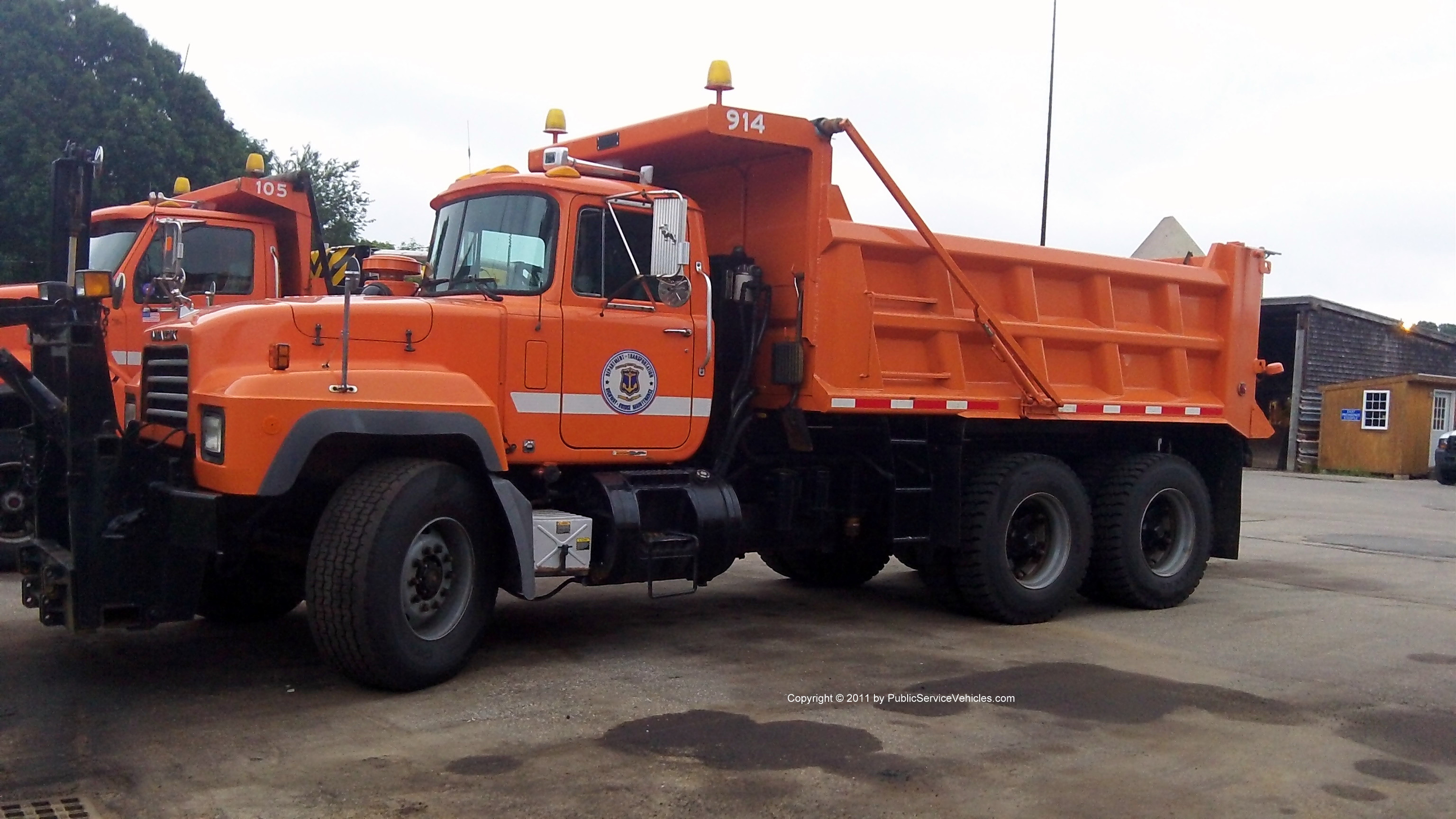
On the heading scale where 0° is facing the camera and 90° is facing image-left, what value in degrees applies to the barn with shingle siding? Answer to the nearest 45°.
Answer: approximately 45°

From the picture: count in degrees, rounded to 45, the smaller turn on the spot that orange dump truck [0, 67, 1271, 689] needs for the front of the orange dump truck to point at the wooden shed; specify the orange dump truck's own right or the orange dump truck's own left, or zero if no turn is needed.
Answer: approximately 180°

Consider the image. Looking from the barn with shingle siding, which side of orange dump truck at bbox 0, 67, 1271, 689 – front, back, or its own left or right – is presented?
back

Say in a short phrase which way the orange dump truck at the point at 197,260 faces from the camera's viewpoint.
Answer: facing the viewer and to the left of the viewer

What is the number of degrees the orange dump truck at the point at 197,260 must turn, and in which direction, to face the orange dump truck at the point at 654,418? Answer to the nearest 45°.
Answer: approximately 90° to its left

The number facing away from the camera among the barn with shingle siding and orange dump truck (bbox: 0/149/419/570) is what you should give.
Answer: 0

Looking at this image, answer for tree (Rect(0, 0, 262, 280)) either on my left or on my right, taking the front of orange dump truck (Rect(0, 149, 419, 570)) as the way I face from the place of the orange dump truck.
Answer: on my right

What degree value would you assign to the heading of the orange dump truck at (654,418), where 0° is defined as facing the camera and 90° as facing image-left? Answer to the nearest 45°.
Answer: approximately 45°

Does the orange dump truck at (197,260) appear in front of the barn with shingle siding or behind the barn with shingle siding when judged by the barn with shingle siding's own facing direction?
in front

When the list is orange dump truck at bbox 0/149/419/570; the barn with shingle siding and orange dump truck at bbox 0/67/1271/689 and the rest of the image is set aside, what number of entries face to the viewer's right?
0

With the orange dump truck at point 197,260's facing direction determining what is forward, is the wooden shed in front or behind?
behind

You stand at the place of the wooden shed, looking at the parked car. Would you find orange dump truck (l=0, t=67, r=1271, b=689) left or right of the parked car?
right

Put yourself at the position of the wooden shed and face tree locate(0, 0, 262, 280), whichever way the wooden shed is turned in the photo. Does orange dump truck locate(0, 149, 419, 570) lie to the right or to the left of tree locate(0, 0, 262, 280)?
left

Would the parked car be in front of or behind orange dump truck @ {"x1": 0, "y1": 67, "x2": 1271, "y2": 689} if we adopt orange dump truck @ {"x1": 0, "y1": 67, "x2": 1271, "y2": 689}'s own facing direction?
behind

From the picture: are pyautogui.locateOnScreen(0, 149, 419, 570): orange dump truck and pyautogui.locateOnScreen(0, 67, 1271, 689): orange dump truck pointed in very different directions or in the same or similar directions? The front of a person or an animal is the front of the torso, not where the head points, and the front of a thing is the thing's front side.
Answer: same or similar directions
